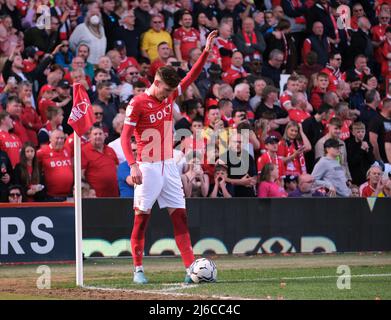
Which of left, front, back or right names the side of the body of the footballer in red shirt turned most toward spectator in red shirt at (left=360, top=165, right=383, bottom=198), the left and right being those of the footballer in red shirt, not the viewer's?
left

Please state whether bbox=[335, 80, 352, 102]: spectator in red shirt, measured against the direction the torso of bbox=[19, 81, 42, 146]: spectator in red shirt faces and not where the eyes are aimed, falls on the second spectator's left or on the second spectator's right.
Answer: on the second spectator's left

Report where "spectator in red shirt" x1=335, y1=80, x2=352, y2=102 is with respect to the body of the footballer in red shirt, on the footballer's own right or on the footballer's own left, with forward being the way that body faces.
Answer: on the footballer's own left

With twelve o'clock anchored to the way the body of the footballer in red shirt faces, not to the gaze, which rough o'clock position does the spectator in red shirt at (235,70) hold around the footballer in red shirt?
The spectator in red shirt is roughly at 8 o'clock from the footballer in red shirt.

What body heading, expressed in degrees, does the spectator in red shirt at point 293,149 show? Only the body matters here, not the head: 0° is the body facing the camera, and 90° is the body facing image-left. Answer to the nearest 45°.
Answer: approximately 0°
